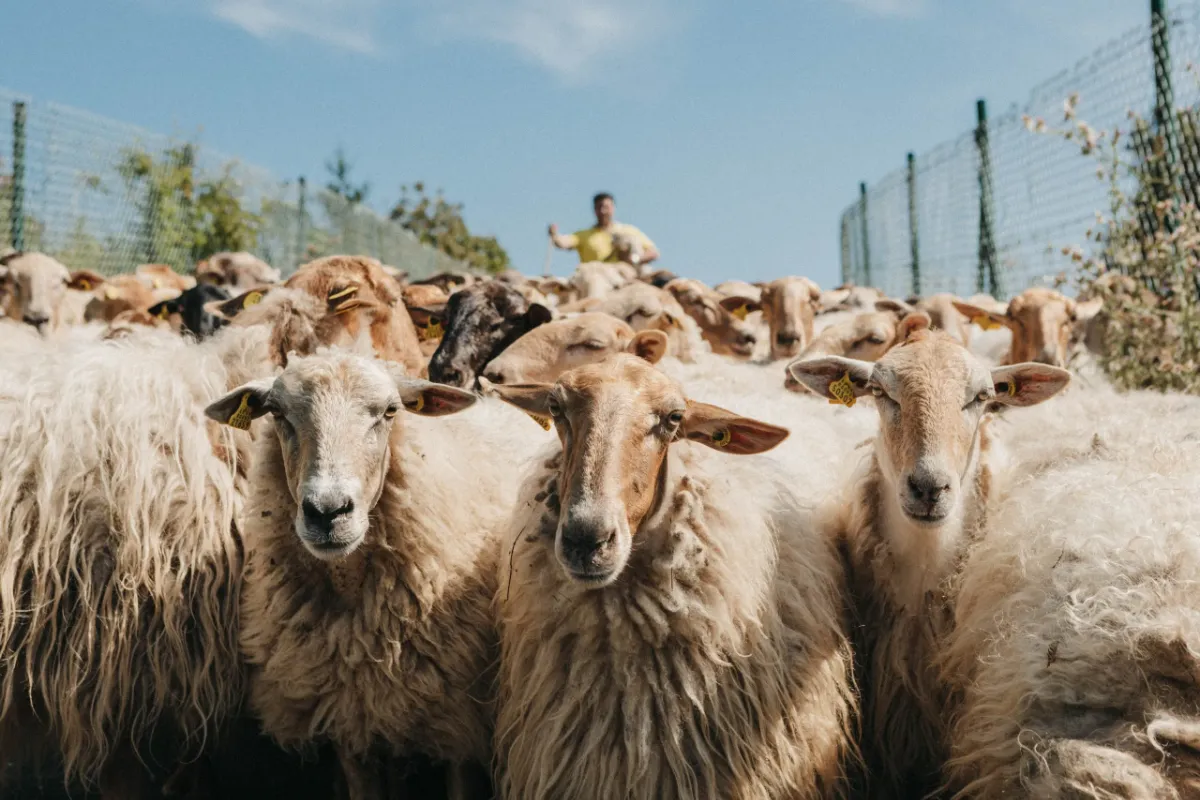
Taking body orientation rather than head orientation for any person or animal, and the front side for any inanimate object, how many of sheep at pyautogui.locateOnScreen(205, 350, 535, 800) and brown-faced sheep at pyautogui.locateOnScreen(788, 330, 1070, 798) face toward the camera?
2

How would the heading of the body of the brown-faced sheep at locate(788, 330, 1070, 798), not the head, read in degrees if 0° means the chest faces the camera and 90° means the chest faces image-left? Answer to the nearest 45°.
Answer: approximately 0°

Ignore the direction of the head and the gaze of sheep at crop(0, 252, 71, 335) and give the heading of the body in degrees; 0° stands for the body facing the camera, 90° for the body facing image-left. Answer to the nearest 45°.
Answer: approximately 0°

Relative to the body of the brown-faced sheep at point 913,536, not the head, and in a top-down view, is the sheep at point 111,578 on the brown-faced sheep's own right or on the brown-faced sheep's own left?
on the brown-faced sheep's own right

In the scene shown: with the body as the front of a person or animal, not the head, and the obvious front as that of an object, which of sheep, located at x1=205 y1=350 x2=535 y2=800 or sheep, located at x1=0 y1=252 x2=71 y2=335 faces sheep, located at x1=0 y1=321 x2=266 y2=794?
sheep, located at x1=0 y1=252 x2=71 y2=335

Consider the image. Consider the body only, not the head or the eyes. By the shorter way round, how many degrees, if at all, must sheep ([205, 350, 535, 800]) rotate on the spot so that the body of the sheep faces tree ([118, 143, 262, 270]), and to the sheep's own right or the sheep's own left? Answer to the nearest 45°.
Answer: approximately 180°

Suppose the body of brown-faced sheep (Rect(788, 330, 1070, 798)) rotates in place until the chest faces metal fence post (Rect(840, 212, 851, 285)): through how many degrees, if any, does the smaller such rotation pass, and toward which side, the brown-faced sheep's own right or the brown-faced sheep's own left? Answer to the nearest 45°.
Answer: approximately 180°

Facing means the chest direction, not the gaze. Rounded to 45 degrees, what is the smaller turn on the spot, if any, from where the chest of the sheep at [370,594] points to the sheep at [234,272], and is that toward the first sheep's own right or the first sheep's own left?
approximately 180°
